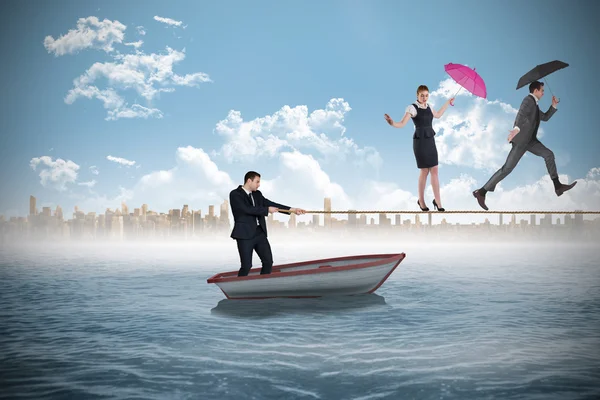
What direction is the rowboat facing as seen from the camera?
to the viewer's right

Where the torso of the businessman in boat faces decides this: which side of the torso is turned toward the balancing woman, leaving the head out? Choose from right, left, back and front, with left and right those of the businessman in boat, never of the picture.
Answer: front

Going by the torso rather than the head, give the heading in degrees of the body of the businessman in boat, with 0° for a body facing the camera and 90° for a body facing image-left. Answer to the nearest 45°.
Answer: approximately 315°
